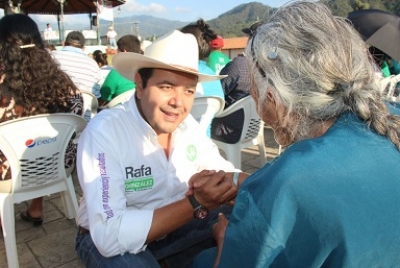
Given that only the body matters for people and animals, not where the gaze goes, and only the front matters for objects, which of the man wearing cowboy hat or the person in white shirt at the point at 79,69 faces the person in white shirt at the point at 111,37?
the person in white shirt at the point at 79,69

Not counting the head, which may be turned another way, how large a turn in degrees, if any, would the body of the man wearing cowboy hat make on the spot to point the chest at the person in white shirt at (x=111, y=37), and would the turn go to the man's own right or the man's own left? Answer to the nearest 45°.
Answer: approximately 135° to the man's own left

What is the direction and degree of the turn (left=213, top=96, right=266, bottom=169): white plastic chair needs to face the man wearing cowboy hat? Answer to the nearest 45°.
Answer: approximately 135° to its left

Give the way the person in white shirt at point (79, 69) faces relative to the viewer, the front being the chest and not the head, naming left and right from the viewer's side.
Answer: facing away from the viewer

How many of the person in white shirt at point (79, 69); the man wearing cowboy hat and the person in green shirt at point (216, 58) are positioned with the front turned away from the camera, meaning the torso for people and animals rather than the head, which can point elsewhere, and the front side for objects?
2

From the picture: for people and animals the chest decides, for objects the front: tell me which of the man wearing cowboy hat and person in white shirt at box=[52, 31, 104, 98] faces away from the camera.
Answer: the person in white shirt

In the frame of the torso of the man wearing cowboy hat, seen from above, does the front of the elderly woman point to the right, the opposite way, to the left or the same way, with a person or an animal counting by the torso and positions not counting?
the opposite way

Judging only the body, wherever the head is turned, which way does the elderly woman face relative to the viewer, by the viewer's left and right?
facing away from the viewer and to the left of the viewer

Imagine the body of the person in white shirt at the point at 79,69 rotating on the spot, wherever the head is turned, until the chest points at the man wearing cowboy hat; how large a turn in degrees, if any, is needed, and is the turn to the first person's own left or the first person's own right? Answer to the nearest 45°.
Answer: approximately 180°

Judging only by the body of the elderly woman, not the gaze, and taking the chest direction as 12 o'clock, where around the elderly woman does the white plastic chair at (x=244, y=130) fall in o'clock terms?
The white plastic chair is roughly at 1 o'clock from the elderly woman.

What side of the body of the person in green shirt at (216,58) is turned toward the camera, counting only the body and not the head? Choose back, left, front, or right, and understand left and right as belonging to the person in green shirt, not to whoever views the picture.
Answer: back

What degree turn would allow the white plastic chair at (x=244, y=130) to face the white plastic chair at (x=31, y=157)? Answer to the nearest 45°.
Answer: approximately 90° to its left
